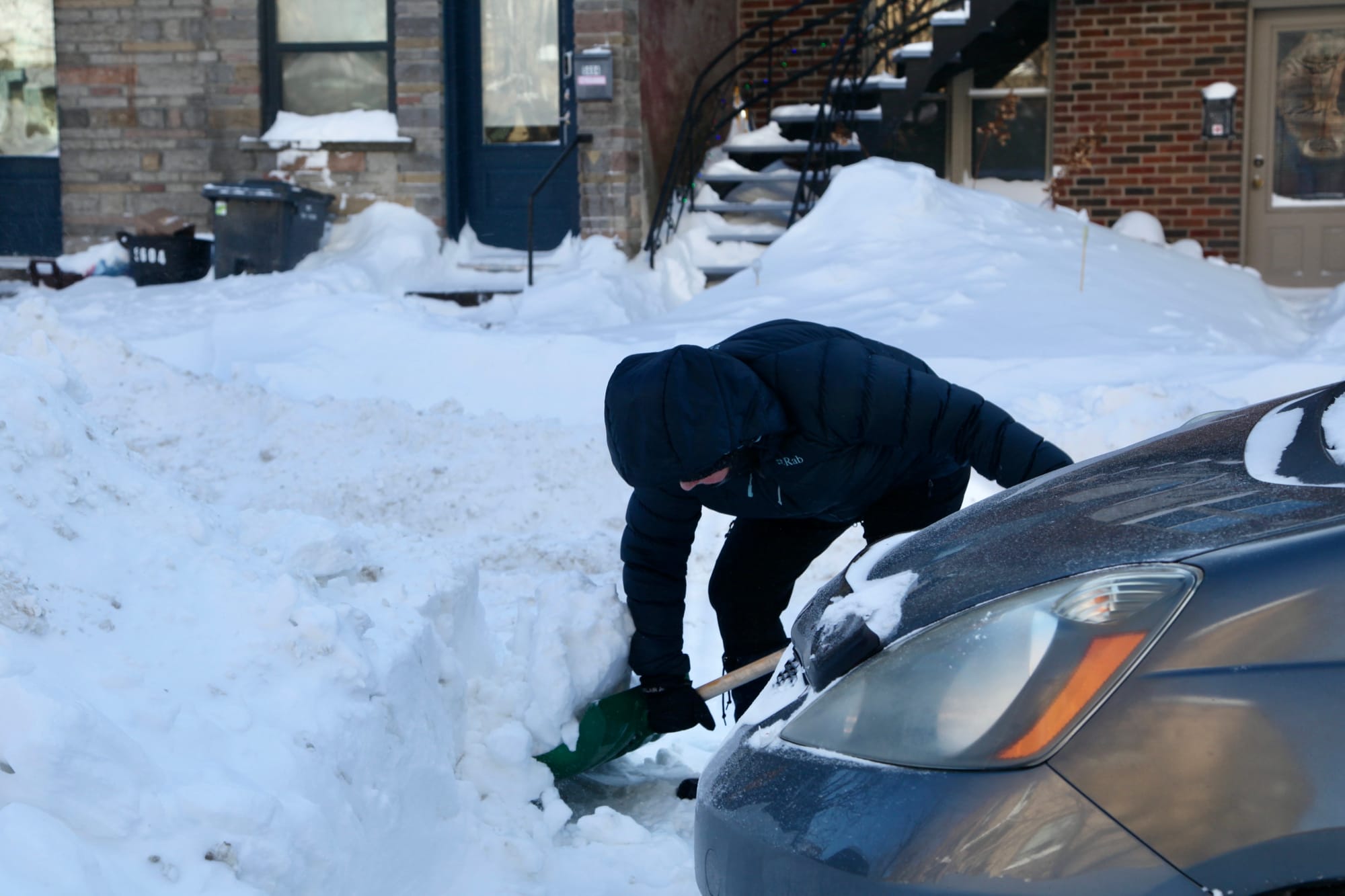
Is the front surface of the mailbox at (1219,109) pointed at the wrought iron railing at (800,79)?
no

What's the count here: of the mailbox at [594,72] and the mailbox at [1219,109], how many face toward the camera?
2

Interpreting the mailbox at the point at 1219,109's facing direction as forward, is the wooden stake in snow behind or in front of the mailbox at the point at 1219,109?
in front

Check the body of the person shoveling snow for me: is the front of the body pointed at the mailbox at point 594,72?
no

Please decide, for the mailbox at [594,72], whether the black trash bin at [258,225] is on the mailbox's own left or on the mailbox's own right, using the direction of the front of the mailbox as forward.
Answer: on the mailbox's own right

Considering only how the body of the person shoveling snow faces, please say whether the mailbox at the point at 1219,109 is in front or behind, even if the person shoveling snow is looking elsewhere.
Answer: behind

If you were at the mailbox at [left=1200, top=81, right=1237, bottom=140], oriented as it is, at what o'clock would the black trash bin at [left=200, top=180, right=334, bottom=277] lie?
The black trash bin is roughly at 2 o'clock from the mailbox.

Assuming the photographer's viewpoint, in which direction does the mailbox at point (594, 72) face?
facing the viewer

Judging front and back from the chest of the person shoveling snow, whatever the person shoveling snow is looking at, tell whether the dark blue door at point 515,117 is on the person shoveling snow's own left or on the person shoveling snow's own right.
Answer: on the person shoveling snow's own right

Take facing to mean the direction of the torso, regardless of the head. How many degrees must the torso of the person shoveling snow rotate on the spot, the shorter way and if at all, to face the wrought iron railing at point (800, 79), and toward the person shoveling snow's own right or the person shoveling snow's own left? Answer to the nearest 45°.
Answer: approximately 135° to the person shoveling snow's own right

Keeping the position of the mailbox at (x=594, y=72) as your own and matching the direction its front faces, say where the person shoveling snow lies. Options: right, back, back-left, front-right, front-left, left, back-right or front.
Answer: front
